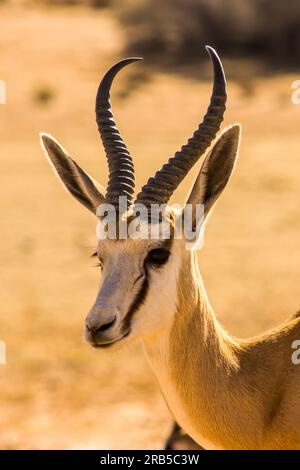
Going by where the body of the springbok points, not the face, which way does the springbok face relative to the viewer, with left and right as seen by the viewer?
facing the viewer and to the left of the viewer
